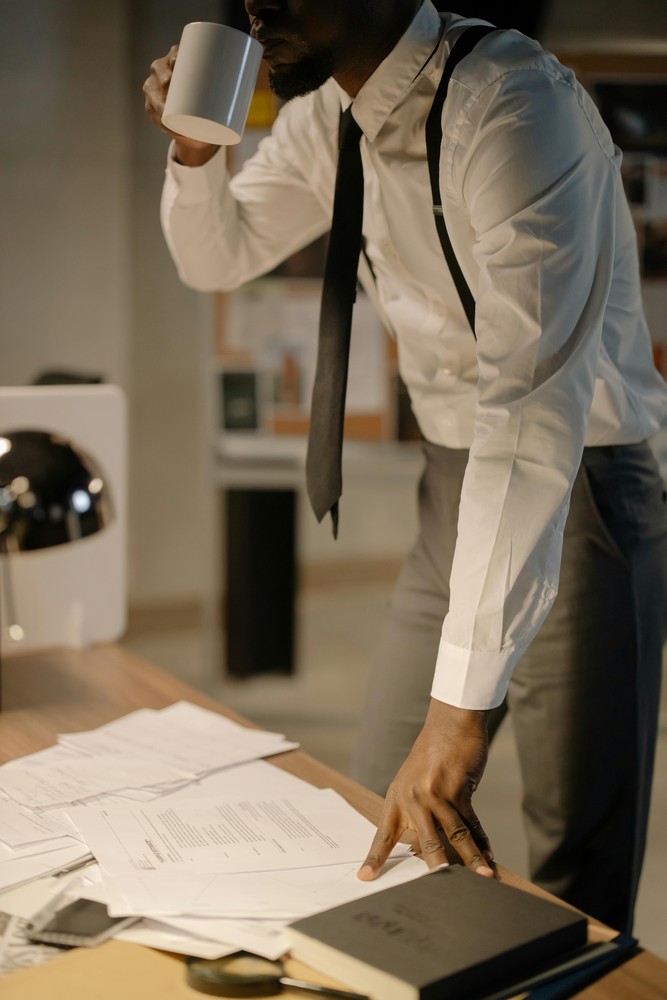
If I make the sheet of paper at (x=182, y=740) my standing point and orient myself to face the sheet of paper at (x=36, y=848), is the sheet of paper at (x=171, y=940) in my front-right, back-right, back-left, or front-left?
front-left

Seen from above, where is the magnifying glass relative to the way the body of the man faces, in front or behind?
in front

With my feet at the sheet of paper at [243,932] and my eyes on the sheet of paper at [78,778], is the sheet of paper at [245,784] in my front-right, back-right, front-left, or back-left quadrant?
front-right

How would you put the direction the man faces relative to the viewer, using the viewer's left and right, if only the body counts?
facing the viewer and to the left of the viewer

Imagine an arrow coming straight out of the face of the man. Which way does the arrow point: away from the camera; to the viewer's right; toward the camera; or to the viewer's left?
to the viewer's left
